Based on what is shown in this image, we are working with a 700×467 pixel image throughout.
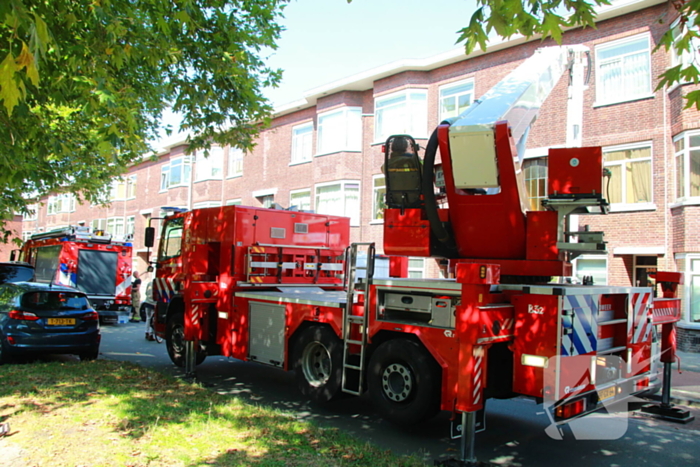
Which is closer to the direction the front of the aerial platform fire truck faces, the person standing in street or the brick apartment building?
the person standing in street

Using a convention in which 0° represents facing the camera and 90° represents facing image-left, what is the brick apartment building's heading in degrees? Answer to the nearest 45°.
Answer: approximately 45°

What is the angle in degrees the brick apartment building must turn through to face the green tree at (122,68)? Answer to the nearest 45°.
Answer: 0° — it already faces it

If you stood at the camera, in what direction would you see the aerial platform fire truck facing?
facing away from the viewer and to the left of the viewer

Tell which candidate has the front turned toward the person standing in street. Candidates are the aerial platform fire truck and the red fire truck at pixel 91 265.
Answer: the aerial platform fire truck

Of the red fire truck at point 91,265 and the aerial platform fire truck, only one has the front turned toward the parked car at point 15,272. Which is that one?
the aerial platform fire truck

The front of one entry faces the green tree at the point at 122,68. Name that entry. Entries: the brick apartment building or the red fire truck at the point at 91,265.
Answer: the brick apartment building

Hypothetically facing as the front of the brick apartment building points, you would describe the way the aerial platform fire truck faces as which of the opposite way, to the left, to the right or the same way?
to the right

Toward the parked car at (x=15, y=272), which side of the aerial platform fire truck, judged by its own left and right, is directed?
front

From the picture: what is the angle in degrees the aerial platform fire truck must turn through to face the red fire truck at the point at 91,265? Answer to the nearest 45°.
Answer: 0° — it already faces it

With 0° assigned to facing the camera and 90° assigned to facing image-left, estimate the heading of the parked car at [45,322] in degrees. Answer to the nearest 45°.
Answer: approximately 135°

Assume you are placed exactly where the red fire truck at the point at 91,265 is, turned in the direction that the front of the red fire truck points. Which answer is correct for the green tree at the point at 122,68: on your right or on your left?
on your left

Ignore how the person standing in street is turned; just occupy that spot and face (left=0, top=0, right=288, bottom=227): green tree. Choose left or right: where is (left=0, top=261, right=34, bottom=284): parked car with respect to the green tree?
right

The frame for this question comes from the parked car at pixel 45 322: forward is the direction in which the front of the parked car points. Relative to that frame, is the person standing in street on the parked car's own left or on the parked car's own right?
on the parked car's own right

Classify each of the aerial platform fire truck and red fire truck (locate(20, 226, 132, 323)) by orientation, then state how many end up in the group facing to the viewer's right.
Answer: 0
